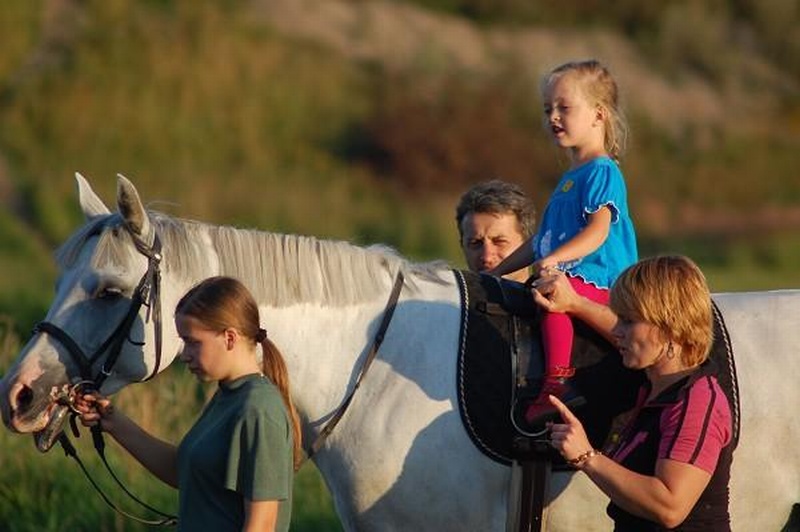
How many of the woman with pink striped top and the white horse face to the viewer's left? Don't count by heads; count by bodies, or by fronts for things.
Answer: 2

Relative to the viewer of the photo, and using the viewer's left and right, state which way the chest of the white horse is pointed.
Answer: facing to the left of the viewer

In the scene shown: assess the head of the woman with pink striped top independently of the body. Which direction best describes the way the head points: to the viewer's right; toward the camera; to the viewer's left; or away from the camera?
to the viewer's left

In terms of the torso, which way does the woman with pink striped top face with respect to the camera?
to the viewer's left
